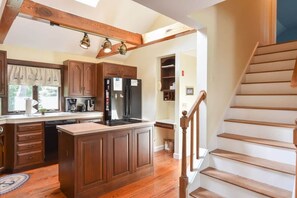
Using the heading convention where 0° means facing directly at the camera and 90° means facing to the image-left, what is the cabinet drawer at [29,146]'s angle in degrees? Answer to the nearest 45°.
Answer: approximately 0°

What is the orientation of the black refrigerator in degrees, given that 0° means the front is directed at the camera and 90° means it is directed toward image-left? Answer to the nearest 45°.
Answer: approximately 315°

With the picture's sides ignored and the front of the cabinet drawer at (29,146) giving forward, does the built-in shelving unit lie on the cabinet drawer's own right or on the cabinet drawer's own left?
on the cabinet drawer's own left

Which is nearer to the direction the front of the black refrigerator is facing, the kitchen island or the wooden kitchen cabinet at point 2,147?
the kitchen island

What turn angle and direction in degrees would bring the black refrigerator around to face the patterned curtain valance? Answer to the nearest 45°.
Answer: approximately 135° to its right

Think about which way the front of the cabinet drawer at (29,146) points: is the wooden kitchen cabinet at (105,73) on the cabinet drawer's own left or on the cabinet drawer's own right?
on the cabinet drawer's own left
